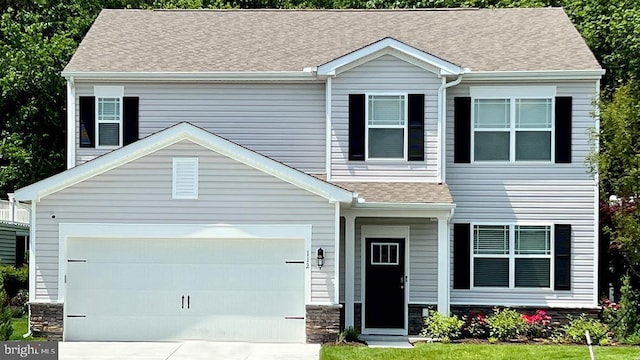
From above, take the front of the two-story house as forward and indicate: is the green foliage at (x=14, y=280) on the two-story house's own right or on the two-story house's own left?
on the two-story house's own right

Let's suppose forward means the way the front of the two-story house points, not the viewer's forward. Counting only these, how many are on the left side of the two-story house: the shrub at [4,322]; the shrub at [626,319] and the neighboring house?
1

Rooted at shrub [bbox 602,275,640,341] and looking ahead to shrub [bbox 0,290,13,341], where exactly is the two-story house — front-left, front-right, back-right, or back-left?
front-right

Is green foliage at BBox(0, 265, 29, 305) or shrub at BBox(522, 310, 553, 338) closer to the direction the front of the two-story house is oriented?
the shrub

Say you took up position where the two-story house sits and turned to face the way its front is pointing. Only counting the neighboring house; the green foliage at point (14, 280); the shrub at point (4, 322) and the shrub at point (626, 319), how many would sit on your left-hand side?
1

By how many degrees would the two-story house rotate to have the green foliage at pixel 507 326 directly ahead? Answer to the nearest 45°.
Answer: approximately 90° to its left

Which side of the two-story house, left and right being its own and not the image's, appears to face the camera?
front

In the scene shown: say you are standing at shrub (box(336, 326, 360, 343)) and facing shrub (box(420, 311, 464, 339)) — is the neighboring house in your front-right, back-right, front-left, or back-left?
back-left

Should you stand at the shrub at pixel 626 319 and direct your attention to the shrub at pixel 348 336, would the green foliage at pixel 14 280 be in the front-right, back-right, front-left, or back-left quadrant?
front-right
